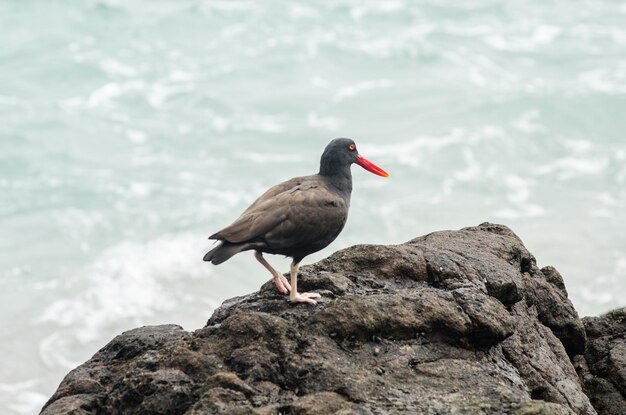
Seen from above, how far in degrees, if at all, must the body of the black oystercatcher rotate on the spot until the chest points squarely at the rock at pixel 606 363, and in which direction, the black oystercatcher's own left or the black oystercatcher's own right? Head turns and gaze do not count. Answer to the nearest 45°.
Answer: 0° — it already faces it

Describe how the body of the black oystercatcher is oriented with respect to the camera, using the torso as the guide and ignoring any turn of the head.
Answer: to the viewer's right
